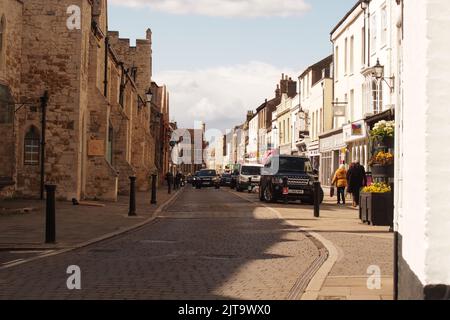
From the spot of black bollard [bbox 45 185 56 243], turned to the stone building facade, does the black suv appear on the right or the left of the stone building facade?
right

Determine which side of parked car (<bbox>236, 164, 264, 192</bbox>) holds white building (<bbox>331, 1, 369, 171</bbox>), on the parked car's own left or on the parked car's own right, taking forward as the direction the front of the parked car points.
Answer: on the parked car's own left

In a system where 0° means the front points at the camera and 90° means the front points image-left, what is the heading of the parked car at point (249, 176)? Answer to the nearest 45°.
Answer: approximately 45°

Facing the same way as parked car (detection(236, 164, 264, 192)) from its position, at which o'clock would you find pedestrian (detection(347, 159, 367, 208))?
The pedestrian is roughly at 10 o'clock from the parked car.

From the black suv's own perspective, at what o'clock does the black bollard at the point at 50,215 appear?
The black bollard is roughly at 2 o'clock from the black suv.

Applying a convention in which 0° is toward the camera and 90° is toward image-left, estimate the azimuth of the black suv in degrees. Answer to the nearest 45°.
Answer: approximately 315°
